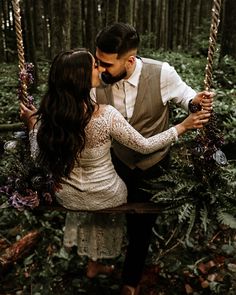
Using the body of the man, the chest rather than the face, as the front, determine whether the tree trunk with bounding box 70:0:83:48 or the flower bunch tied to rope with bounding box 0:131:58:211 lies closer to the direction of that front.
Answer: the flower bunch tied to rope

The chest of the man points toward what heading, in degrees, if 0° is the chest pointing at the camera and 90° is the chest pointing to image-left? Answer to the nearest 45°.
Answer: approximately 45°

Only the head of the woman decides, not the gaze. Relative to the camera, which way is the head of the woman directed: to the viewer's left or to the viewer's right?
to the viewer's right
